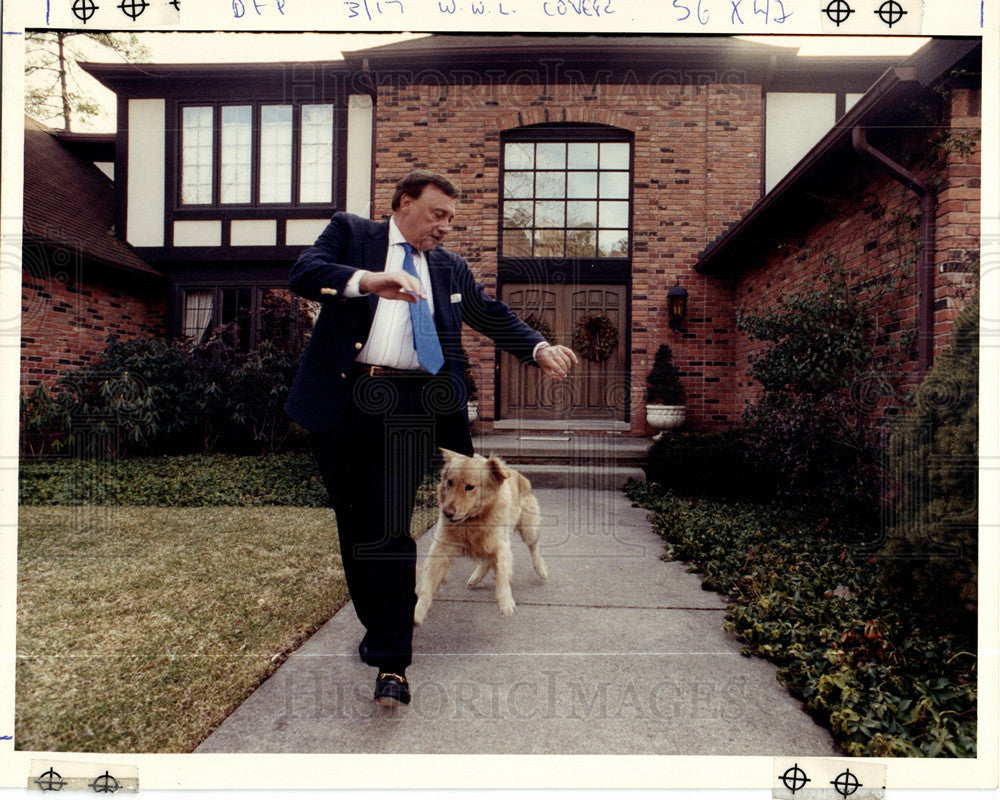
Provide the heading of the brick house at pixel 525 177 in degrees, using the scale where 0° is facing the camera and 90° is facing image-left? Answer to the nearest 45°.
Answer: approximately 0°

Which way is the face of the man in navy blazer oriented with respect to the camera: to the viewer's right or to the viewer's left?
to the viewer's right

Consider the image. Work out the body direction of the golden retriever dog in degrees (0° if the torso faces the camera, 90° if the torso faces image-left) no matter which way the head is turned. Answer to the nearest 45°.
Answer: approximately 45°

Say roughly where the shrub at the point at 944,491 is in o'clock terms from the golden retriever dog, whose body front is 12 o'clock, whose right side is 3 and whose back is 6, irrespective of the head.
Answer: The shrub is roughly at 8 o'clock from the golden retriever dog.

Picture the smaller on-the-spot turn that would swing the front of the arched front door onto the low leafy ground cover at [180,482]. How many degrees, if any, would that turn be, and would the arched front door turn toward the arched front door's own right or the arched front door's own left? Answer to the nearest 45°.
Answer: approximately 90° to the arched front door's own right

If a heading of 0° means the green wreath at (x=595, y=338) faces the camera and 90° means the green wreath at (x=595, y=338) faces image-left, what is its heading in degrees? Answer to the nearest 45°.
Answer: approximately 0°
